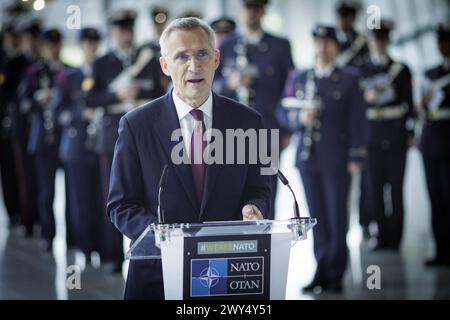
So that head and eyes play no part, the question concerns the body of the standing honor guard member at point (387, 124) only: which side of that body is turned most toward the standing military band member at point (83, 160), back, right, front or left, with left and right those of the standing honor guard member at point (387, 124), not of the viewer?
front

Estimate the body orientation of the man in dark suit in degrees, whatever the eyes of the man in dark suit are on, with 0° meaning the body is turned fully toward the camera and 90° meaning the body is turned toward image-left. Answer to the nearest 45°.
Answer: approximately 0°

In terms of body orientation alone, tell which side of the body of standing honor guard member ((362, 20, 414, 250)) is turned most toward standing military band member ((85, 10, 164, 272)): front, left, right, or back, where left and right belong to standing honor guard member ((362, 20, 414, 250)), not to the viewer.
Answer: front
